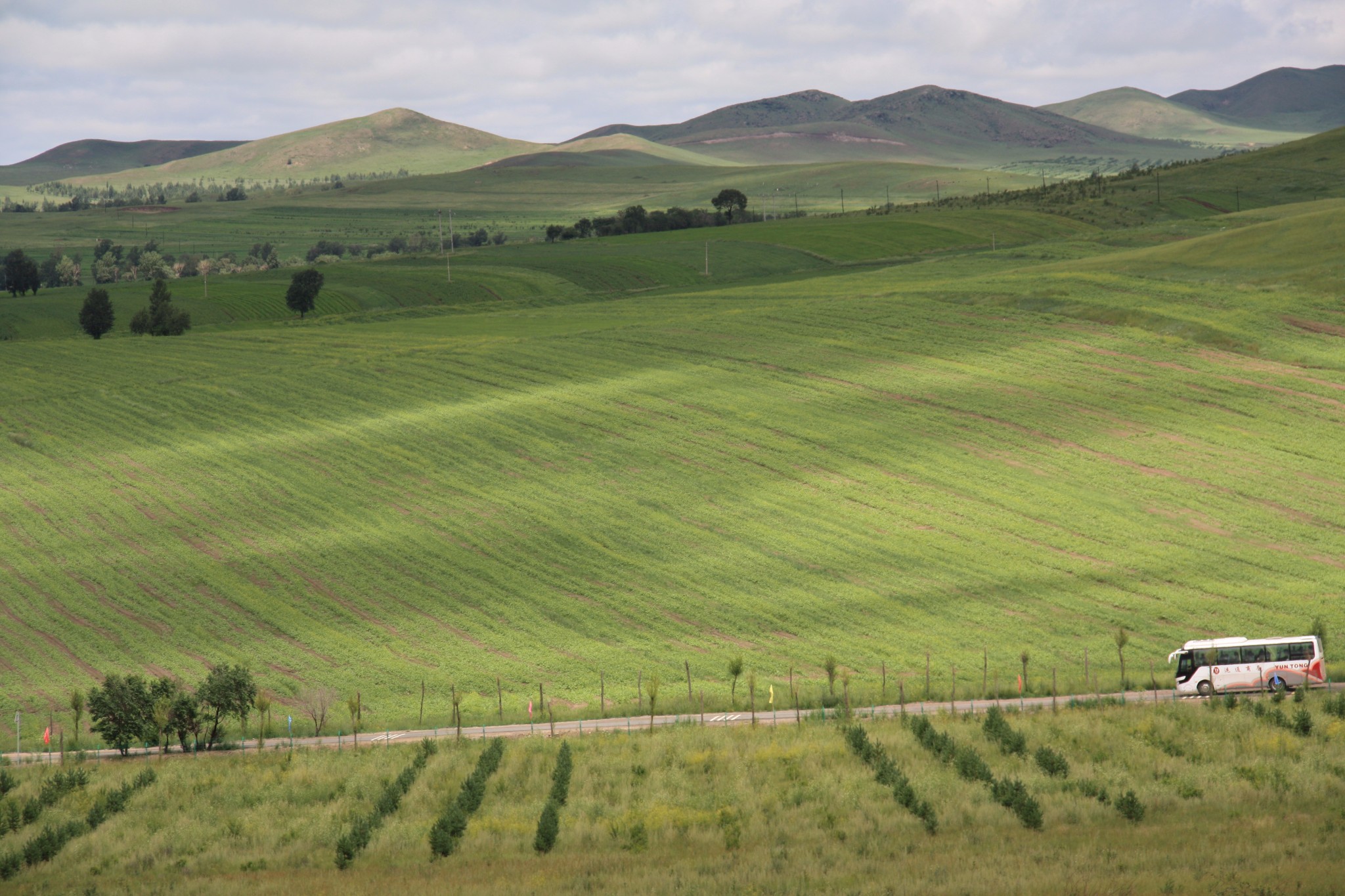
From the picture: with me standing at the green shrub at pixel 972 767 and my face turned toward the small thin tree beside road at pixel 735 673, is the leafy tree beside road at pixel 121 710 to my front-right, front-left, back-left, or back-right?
front-left

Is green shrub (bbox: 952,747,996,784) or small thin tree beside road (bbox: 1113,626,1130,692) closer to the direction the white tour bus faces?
the small thin tree beside road

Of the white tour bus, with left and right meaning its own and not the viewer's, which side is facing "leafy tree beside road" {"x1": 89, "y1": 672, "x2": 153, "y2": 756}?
front

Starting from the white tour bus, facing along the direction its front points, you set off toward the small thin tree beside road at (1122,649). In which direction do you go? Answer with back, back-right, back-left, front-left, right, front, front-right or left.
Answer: front

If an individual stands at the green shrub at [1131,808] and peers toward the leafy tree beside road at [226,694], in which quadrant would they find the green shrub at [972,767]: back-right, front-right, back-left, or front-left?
front-right

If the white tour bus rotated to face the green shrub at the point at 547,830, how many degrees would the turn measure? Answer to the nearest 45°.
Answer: approximately 45° to its left

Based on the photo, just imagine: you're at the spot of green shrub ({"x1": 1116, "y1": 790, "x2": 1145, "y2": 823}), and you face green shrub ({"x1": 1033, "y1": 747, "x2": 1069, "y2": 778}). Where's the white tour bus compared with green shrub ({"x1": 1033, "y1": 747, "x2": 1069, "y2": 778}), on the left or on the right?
right

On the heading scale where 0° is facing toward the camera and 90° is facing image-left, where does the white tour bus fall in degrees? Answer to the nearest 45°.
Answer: approximately 90°

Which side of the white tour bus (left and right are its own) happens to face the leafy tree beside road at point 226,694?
front

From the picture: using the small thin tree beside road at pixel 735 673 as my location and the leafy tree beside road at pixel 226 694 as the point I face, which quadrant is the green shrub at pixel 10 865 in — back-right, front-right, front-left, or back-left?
front-left

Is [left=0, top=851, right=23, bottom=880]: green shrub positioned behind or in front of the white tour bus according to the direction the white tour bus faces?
in front
